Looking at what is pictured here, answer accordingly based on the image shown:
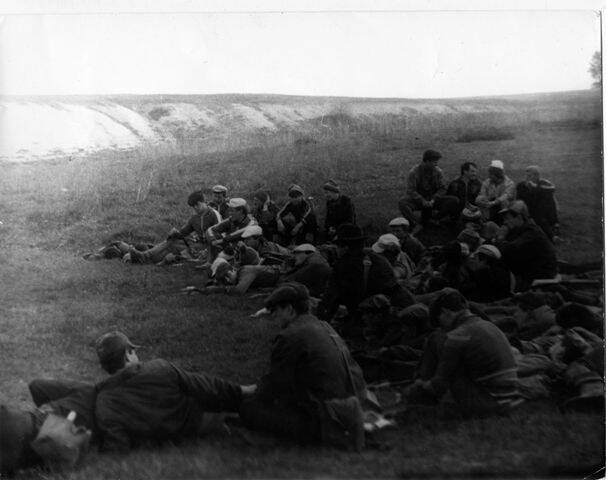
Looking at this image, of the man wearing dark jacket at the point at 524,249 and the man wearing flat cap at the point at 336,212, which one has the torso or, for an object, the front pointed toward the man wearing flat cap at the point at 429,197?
the man wearing dark jacket

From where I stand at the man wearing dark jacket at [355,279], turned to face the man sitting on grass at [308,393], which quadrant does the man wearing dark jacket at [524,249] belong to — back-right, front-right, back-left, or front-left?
back-left

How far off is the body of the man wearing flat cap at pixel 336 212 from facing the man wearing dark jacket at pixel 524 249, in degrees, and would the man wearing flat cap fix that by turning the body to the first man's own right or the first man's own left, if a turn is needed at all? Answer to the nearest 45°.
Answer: approximately 135° to the first man's own left

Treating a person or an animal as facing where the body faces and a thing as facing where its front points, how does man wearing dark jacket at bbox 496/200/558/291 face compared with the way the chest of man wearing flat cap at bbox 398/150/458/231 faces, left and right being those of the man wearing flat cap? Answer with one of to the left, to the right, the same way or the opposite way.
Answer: to the right

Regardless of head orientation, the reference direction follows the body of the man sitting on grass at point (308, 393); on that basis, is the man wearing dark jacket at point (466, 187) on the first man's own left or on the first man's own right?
on the first man's own right

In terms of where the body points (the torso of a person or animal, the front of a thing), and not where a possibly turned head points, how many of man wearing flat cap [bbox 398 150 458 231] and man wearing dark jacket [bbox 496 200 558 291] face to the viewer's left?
1

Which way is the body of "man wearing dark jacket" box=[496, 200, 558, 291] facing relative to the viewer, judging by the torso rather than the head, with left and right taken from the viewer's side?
facing to the left of the viewer

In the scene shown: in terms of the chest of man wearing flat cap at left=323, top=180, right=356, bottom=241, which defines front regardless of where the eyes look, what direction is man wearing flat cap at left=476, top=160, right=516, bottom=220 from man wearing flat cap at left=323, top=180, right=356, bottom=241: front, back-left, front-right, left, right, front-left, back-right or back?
back-left

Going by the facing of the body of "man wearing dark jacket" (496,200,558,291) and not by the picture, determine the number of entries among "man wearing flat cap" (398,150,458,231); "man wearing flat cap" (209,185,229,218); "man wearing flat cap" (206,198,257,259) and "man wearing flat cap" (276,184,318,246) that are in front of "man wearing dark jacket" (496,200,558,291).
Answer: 4
